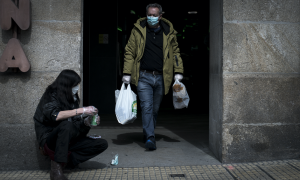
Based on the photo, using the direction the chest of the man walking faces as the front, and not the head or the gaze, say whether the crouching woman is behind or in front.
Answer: in front

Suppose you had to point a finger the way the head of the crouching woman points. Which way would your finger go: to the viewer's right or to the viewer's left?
to the viewer's right

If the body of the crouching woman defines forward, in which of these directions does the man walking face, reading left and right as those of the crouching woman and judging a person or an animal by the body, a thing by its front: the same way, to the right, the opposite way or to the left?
to the right

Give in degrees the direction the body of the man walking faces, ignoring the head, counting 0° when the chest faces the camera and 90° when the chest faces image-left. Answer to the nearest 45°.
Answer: approximately 0°

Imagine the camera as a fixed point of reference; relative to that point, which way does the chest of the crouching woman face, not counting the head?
to the viewer's right

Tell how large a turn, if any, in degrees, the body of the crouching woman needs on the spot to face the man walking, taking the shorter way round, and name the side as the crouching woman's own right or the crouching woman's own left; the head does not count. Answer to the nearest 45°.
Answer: approximately 45° to the crouching woman's own left
